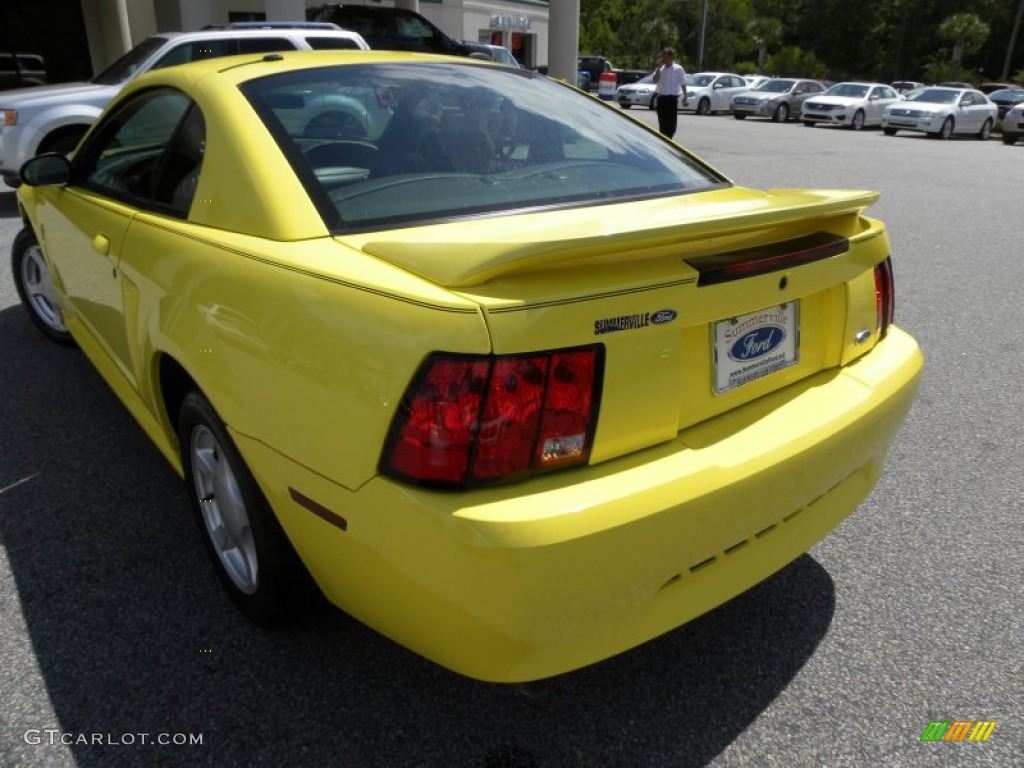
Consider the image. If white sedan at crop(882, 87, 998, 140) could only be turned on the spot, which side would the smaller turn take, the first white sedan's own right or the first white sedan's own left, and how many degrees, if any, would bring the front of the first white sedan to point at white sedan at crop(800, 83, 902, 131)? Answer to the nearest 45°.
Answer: approximately 90° to the first white sedan's own right

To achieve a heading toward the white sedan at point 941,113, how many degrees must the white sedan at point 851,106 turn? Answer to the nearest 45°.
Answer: approximately 90° to its left

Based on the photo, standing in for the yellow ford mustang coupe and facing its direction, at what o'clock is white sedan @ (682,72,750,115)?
The white sedan is roughly at 2 o'clock from the yellow ford mustang coupe.

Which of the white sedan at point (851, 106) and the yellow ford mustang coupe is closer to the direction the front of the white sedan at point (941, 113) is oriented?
the yellow ford mustang coupe

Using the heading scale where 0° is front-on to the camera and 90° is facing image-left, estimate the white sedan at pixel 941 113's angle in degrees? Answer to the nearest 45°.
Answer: approximately 45°

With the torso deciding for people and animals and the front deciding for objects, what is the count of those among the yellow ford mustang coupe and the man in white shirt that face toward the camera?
1

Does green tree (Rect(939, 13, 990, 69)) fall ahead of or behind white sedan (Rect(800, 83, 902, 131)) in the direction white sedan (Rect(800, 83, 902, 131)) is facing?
behind

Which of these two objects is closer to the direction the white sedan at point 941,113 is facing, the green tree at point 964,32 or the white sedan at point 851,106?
the white sedan at point 851,106
